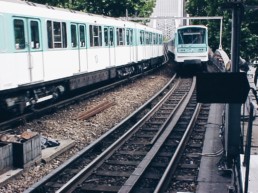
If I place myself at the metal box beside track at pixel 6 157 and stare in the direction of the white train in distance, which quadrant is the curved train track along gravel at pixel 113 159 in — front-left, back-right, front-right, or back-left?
front-right

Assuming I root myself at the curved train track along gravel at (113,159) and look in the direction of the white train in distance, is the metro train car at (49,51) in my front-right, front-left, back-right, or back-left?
front-left

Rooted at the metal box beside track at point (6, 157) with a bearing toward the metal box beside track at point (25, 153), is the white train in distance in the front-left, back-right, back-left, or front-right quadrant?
front-left

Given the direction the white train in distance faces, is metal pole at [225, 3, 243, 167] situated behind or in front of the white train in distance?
in front

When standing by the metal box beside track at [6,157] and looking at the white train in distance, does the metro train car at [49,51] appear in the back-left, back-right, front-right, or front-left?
front-left

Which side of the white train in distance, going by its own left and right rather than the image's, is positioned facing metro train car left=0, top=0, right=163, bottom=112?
front

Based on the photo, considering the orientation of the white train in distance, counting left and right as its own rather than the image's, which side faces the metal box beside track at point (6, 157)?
front

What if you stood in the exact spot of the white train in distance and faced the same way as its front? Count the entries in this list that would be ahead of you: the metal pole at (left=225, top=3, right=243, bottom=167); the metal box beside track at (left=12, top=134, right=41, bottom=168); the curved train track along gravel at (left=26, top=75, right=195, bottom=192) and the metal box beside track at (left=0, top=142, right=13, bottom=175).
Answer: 4

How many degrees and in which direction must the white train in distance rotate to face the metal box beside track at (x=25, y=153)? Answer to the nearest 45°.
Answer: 0° — it already faces it

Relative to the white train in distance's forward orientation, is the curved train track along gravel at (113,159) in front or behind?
in front

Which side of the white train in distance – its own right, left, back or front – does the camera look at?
front
